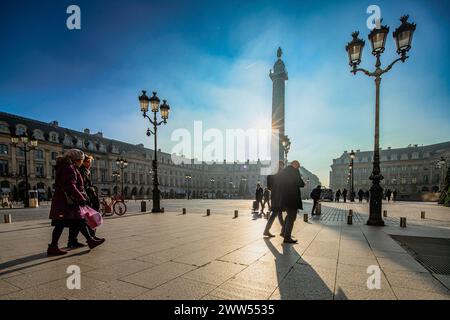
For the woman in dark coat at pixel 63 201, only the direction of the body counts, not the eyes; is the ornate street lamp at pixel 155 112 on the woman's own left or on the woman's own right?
on the woman's own left

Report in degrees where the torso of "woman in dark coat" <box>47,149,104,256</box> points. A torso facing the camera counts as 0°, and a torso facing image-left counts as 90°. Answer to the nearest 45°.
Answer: approximately 270°

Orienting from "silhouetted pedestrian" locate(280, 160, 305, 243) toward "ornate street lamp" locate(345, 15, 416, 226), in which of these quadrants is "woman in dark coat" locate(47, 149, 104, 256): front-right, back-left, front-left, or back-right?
back-left
